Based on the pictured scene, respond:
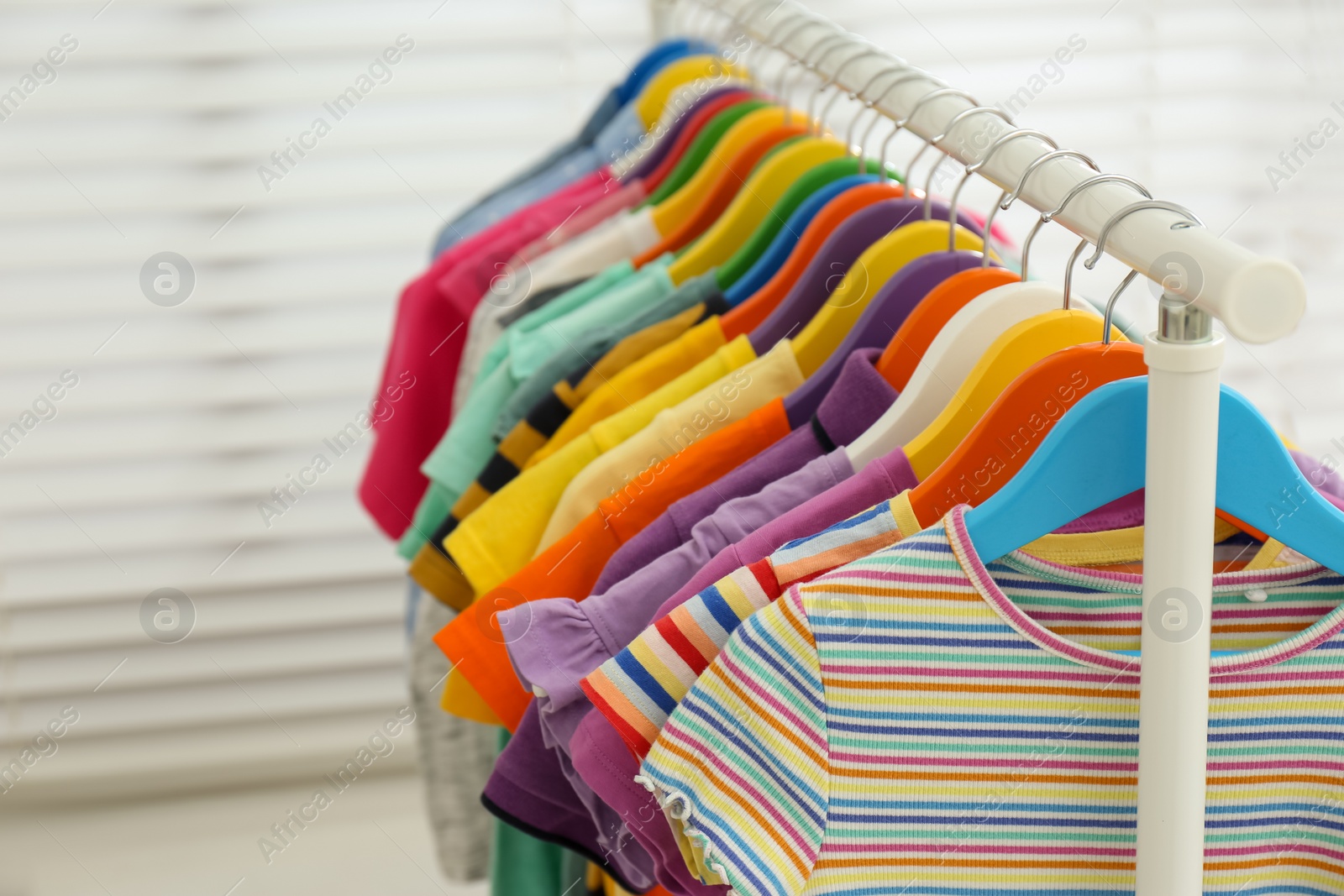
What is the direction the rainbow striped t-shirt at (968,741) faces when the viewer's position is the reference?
facing the viewer

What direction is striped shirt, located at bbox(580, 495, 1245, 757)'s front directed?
toward the camera

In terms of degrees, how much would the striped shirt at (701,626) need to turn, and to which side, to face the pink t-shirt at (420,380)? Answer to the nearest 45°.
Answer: approximately 135° to its right

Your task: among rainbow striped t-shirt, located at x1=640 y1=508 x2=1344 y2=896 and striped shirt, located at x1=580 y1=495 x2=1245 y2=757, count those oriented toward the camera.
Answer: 2

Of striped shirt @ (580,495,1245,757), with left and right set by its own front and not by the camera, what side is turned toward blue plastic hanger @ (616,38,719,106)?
back

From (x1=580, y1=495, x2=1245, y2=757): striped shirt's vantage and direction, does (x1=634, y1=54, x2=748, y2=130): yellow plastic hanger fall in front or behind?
behind

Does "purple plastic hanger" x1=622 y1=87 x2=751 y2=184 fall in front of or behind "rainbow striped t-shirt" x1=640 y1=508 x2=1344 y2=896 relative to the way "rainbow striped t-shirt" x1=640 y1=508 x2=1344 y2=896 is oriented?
behind

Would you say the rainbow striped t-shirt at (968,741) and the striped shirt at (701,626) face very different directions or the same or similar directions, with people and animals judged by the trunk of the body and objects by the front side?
same or similar directions
